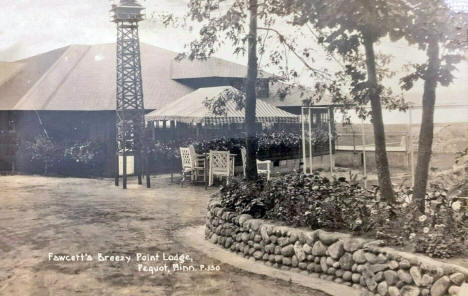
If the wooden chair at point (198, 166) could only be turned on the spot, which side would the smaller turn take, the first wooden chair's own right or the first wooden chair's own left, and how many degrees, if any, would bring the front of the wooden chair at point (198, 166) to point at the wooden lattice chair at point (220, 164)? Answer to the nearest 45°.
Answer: approximately 45° to the first wooden chair's own right

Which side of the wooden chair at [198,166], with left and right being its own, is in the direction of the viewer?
right
